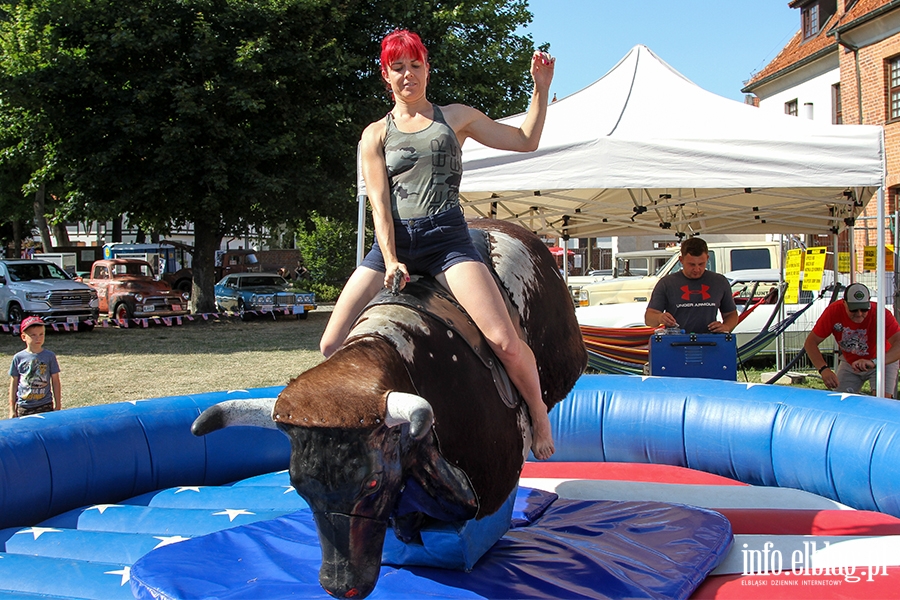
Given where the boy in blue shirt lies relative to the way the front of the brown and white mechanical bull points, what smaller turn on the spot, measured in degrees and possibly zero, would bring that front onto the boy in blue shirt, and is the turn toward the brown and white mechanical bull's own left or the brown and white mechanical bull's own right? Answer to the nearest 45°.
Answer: approximately 90° to the brown and white mechanical bull's own right

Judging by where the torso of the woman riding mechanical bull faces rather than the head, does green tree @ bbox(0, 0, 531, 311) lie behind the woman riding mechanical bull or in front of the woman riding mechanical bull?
behind

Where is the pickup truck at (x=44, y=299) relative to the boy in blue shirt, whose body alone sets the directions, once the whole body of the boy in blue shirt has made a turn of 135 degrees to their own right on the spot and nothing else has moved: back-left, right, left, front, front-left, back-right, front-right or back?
front-right

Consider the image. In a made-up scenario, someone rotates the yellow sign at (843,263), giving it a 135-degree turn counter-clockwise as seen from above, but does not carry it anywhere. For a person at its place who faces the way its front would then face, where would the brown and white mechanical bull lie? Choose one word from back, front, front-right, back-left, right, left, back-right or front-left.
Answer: back-right

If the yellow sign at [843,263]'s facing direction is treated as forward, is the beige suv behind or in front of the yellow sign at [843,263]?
behind

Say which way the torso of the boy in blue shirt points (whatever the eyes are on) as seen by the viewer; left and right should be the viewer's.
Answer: facing the viewer

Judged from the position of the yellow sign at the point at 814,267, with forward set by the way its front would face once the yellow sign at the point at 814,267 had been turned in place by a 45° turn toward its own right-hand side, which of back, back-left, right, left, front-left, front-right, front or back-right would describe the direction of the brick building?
back-right

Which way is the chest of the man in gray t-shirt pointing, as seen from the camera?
toward the camera

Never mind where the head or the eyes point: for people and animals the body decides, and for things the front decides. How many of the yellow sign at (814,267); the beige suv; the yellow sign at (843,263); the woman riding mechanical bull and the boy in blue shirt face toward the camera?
4

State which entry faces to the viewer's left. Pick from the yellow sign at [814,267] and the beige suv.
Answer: the beige suv

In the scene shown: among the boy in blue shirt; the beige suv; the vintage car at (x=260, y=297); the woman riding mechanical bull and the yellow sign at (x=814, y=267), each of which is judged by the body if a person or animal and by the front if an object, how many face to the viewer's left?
1

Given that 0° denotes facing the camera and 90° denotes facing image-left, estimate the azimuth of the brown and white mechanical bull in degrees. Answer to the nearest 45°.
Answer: approximately 45°
